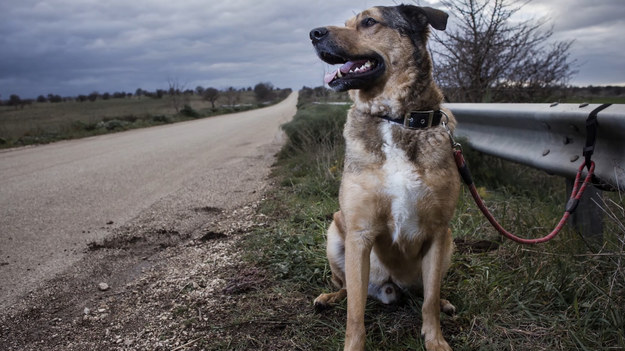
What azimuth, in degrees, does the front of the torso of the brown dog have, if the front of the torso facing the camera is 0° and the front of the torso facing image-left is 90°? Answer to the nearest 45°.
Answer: approximately 0°

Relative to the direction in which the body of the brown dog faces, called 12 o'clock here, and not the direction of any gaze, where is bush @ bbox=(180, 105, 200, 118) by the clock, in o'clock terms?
The bush is roughly at 5 o'clock from the brown dog.
